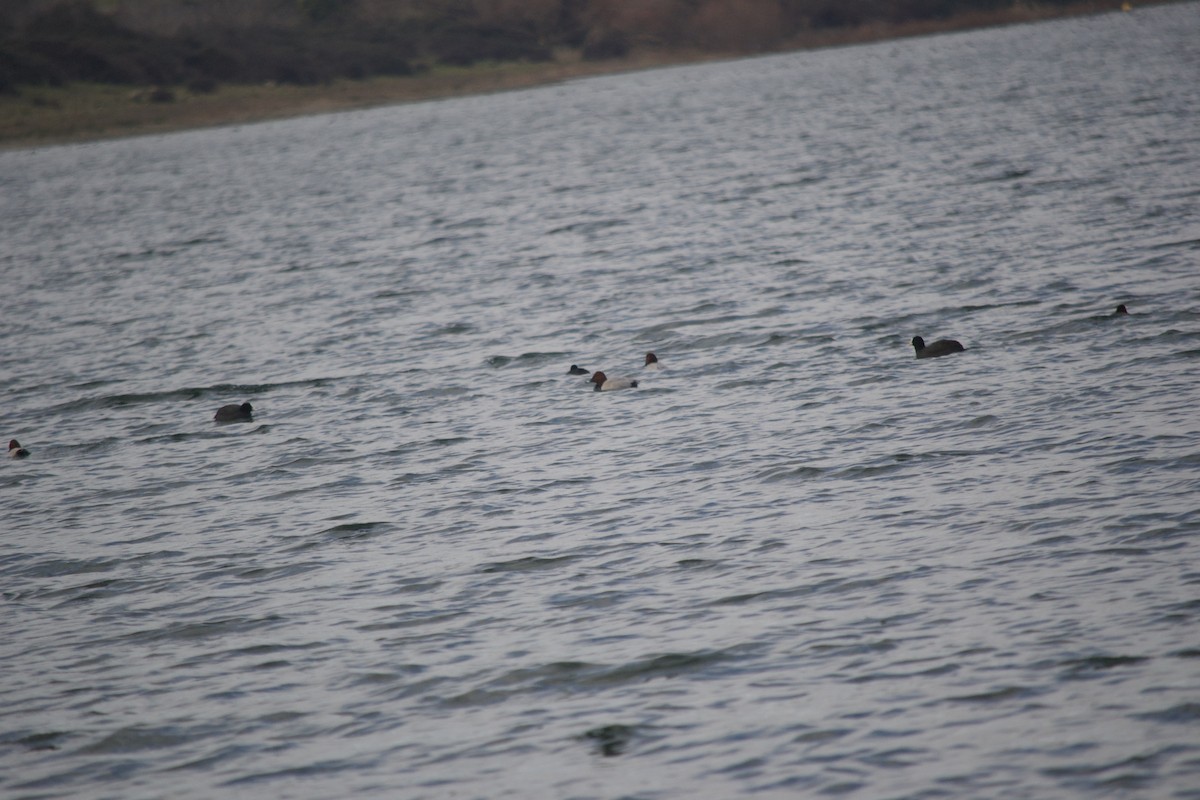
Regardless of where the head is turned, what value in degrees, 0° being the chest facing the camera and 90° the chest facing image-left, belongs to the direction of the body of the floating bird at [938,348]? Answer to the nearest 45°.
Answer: approximately 90°

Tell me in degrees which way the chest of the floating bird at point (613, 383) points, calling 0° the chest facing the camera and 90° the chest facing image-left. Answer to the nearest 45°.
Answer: approximately 90°

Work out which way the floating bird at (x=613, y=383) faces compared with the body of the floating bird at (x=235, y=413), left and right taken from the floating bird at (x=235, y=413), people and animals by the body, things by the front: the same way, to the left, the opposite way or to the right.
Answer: the opposite way

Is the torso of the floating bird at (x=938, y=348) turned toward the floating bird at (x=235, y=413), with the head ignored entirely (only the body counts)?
yes

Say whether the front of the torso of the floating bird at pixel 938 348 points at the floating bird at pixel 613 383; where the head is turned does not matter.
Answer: yes

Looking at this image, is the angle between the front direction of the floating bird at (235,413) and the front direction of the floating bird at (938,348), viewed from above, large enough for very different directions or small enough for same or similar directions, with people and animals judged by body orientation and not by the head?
very different directions

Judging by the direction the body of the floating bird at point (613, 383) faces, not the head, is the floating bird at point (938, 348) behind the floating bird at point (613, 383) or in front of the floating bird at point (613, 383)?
behind

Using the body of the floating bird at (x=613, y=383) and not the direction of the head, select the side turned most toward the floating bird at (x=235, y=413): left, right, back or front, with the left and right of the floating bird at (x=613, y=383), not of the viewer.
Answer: front

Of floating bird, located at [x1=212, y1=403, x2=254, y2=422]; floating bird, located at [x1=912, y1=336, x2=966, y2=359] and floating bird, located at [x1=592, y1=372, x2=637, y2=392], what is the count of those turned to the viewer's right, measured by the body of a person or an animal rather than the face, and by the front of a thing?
1

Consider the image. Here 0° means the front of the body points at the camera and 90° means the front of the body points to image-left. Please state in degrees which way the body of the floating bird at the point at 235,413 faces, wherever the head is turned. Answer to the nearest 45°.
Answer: approximately 270°
